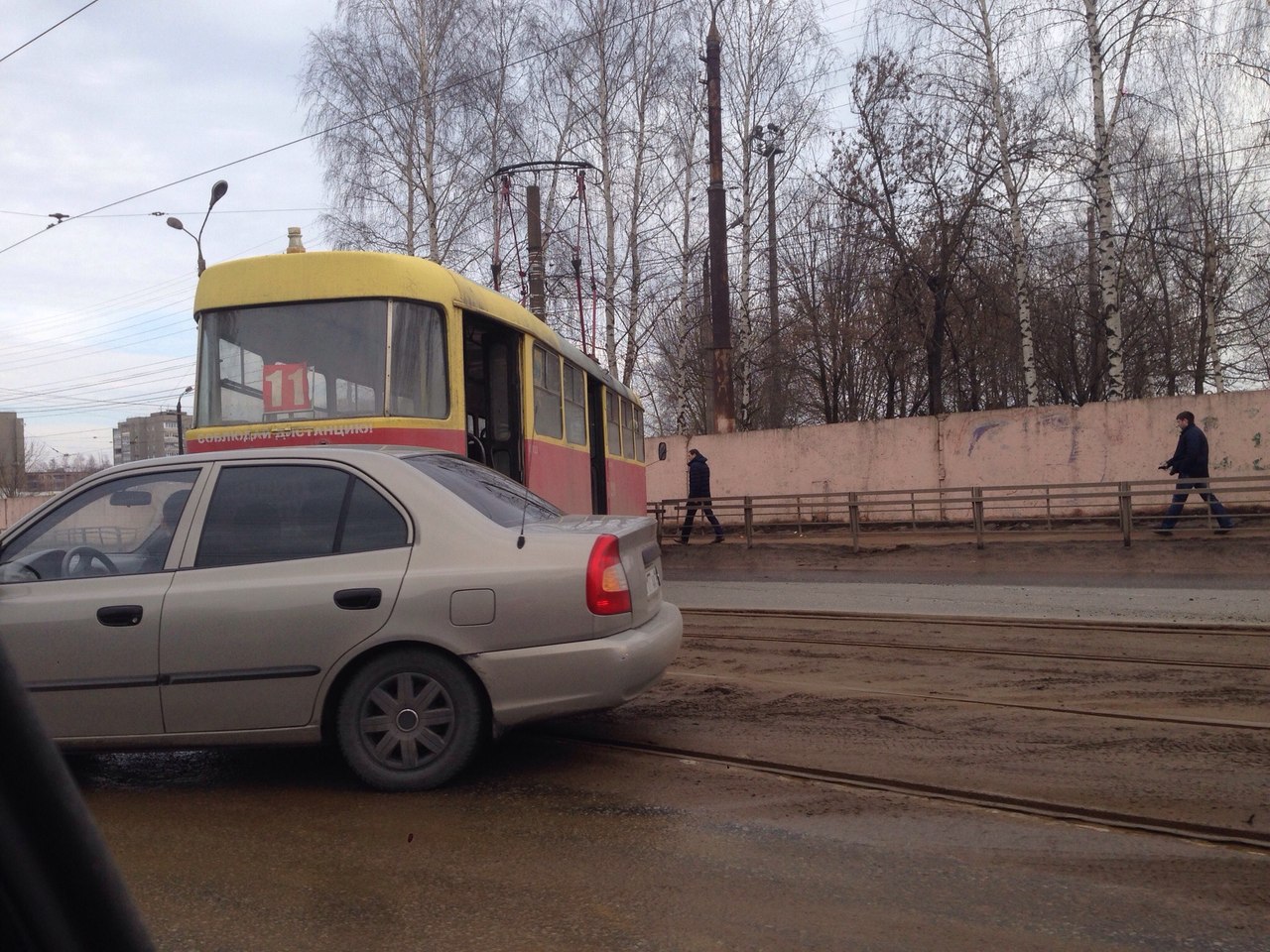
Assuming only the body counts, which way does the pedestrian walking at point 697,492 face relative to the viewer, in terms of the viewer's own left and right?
facing to the left of the viewer

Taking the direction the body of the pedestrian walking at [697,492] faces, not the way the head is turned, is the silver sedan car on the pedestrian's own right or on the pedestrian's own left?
on the pedestrian's own left

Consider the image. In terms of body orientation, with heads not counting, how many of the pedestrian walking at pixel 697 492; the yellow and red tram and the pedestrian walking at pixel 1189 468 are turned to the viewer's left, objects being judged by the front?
2

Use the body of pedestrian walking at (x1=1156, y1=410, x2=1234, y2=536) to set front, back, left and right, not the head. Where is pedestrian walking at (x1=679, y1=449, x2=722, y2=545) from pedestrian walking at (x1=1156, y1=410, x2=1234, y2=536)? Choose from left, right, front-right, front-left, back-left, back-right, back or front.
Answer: front

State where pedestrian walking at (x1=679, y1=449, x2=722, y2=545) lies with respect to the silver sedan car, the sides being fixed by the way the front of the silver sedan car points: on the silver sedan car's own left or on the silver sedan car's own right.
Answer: on the silver sedan car's own right

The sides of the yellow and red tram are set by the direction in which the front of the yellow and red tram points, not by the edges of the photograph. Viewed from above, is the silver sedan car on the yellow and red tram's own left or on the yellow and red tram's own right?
on the yellow and red tram's own right

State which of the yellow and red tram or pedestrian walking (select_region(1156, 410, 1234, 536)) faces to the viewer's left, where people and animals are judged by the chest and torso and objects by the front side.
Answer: the pedestrian walking

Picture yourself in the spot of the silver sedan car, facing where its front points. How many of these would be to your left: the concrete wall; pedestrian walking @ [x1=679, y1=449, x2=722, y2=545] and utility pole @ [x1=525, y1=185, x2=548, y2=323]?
0

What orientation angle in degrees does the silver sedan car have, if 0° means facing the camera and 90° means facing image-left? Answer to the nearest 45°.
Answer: approximately 90°

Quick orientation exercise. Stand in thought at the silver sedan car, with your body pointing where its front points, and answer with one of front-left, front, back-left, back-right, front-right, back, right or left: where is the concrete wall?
back-right

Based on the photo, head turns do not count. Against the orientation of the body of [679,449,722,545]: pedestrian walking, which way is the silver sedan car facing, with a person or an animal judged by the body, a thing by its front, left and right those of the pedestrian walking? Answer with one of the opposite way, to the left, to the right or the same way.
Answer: the same way

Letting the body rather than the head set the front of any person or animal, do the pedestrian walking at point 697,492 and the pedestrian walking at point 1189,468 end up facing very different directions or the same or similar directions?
same or similar directions

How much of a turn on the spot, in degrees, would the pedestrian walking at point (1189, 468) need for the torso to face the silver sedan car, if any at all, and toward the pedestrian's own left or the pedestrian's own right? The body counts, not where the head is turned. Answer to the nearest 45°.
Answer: approximately 90° to the pedestrian's own left

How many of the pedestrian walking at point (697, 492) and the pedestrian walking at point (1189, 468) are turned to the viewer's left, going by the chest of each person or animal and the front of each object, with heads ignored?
2

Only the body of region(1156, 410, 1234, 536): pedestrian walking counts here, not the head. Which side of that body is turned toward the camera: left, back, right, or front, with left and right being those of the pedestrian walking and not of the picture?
left
